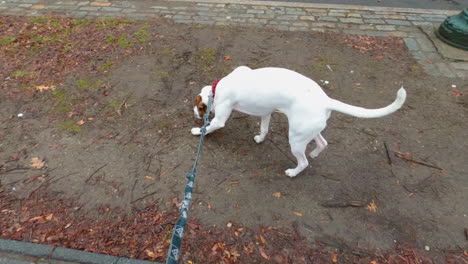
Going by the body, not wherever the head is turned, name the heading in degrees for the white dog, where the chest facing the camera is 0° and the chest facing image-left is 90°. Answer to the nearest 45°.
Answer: approximately 135°

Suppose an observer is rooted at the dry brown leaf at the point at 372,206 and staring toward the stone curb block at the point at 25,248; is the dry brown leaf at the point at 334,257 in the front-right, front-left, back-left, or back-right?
front-left

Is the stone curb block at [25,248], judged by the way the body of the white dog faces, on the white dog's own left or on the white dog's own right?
on the white dog's own left

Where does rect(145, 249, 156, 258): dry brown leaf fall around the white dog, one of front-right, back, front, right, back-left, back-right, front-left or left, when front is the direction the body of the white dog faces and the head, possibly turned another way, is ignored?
left

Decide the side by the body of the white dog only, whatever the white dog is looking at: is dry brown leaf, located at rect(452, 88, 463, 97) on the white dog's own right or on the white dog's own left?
on the white dog's own right

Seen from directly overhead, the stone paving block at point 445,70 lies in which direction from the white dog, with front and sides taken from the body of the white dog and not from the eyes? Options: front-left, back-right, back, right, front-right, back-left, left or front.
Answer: right

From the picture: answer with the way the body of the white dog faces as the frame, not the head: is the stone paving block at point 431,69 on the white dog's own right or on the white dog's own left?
on the white dog's own right

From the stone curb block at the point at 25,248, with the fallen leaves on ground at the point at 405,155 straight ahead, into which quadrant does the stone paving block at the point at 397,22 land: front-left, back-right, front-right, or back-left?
front-left

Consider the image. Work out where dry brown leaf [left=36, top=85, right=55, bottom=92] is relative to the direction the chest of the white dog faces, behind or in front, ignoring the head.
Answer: in front

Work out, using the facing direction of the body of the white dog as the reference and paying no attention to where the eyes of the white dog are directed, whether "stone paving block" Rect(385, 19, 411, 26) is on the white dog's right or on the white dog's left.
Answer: on the white dog's right

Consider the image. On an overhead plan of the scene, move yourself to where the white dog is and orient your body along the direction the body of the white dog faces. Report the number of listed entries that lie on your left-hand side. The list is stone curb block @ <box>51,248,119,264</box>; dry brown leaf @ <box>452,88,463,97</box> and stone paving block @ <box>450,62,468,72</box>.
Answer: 1
